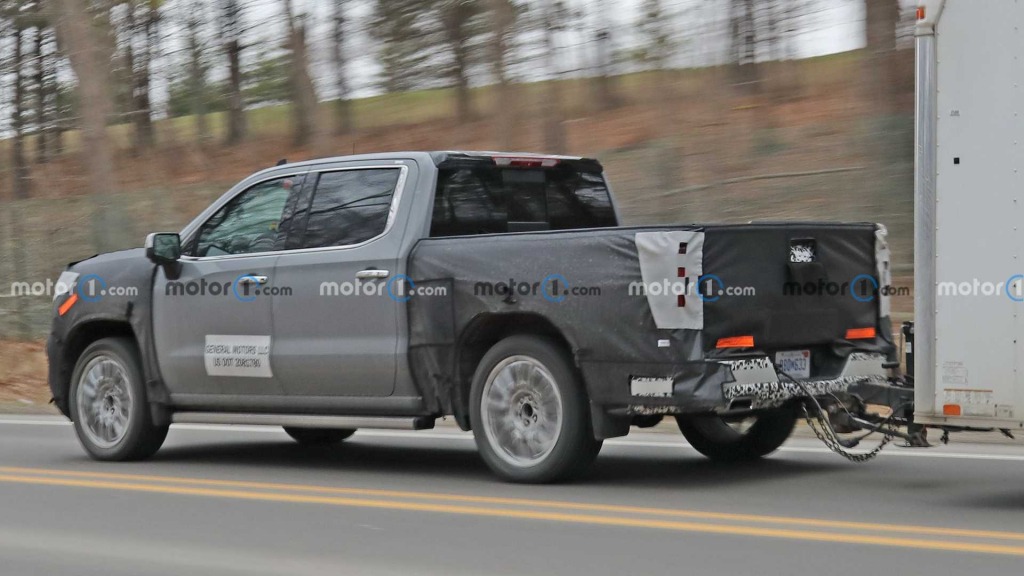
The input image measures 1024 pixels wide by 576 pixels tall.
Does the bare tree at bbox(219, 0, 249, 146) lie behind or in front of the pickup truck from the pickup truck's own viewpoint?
in front

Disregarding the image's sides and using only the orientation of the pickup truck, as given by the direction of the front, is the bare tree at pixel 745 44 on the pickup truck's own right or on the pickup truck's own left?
on the pickup truck's own right

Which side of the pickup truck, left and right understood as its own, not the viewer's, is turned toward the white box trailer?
back

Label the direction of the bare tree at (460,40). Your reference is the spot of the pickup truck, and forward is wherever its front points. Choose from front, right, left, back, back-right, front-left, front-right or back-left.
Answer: front-right

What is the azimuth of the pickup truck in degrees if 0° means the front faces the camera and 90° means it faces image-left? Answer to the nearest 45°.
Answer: approximately 135°

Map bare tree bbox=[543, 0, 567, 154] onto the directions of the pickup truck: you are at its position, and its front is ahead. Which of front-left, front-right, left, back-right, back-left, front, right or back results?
front-right

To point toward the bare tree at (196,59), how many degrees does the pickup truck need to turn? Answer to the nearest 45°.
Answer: approximately 45° to its right

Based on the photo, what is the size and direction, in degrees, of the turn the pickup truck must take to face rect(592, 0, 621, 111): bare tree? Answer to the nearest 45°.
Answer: approximately 45° to its right

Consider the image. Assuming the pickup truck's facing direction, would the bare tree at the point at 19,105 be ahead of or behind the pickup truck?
ahead

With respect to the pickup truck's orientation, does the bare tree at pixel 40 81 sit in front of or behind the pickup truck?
in front
